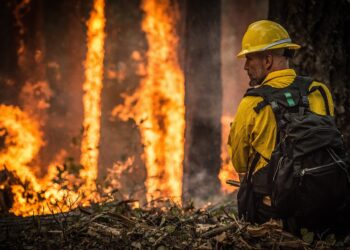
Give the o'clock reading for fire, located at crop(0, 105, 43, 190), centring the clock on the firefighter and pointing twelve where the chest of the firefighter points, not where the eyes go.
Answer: The fire is roughly at 12 o'clock from the firefighter.

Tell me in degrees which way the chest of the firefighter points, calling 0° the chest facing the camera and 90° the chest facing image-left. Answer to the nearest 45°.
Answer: approximately 135°

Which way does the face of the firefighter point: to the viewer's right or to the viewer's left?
to the viewer's left

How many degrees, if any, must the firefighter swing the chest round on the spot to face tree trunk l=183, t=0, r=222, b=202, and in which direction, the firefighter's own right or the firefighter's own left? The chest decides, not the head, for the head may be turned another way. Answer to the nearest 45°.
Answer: approximately 45° to the firefighter's own right

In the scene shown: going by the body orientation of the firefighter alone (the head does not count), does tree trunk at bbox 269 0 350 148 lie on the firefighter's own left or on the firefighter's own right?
on the firefighter's own right

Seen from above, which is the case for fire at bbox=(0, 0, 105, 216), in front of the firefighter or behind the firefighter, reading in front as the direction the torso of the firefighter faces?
in front

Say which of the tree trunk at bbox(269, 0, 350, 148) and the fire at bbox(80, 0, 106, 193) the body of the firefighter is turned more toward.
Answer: the fire

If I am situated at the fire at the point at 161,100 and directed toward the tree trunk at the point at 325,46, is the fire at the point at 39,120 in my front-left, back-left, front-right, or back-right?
back-right

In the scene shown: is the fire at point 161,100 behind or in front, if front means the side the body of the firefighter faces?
in front
